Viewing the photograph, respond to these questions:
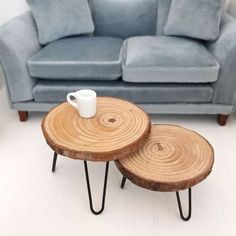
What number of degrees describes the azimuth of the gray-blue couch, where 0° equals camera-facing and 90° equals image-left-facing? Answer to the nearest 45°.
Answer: approximately 0°

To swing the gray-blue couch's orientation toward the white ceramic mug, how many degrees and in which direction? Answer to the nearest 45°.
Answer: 0° — it already faces it
